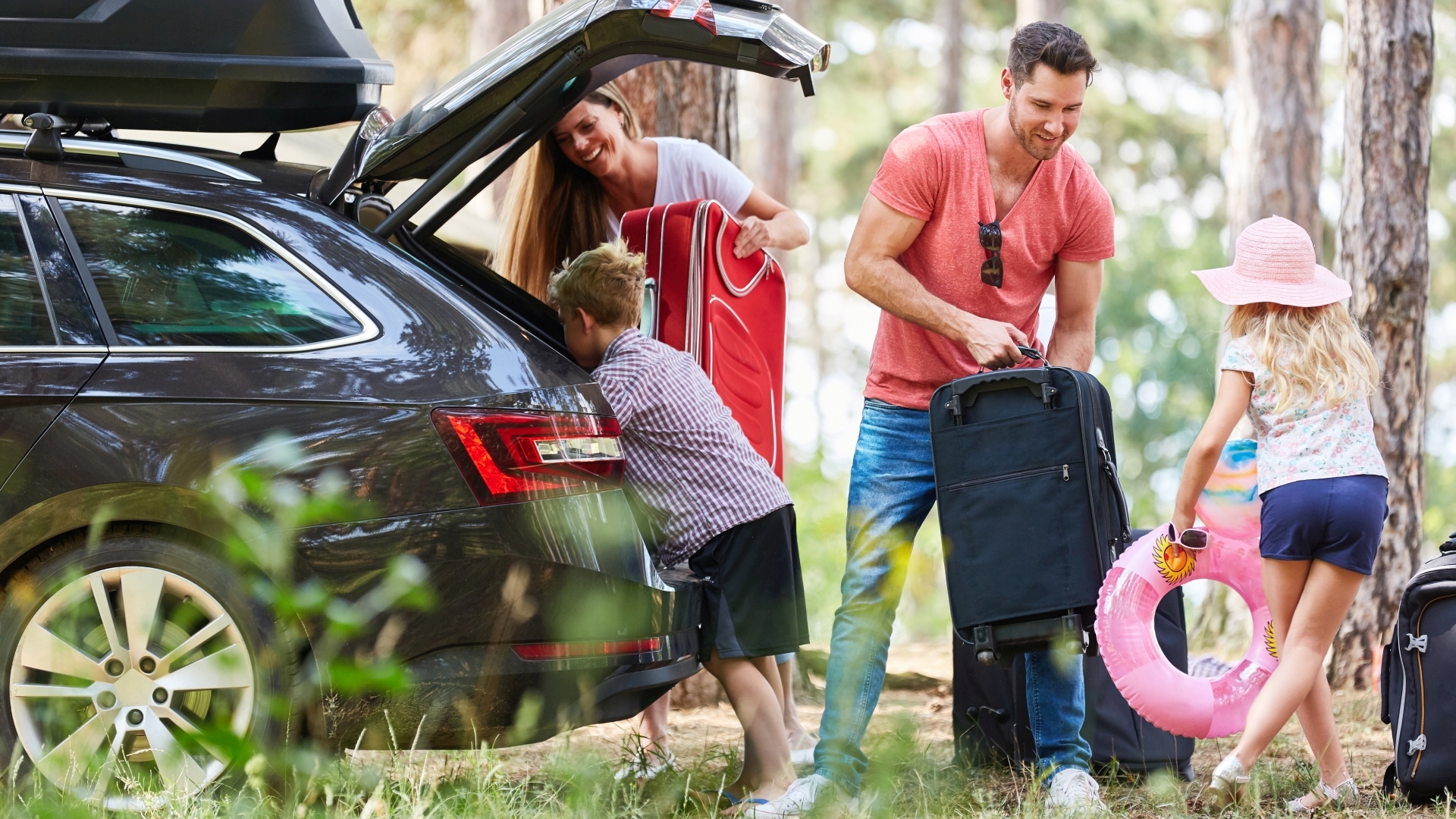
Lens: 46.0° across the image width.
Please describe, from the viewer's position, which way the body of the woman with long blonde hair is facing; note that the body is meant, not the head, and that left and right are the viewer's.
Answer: facing the viewer and to the left of the viewer

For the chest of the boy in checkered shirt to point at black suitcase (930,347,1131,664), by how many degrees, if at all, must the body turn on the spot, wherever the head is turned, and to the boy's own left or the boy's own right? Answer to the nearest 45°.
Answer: approximately 135° to the boy's own right

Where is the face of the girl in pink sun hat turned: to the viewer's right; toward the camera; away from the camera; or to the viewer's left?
away from the camera

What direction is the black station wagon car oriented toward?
to the viewer's left

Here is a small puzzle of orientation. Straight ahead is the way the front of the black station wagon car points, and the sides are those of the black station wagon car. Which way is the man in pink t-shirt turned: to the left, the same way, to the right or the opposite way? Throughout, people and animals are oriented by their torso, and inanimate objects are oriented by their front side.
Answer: to the left

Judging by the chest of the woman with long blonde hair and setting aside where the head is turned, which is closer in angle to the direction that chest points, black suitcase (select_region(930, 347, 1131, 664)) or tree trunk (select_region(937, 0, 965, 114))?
the black suitcase

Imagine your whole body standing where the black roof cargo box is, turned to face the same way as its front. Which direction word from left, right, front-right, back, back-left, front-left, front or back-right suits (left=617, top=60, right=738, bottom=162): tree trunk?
back-right

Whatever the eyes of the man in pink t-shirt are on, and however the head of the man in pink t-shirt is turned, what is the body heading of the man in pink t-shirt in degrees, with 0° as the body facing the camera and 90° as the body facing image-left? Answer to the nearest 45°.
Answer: approximately 0°
